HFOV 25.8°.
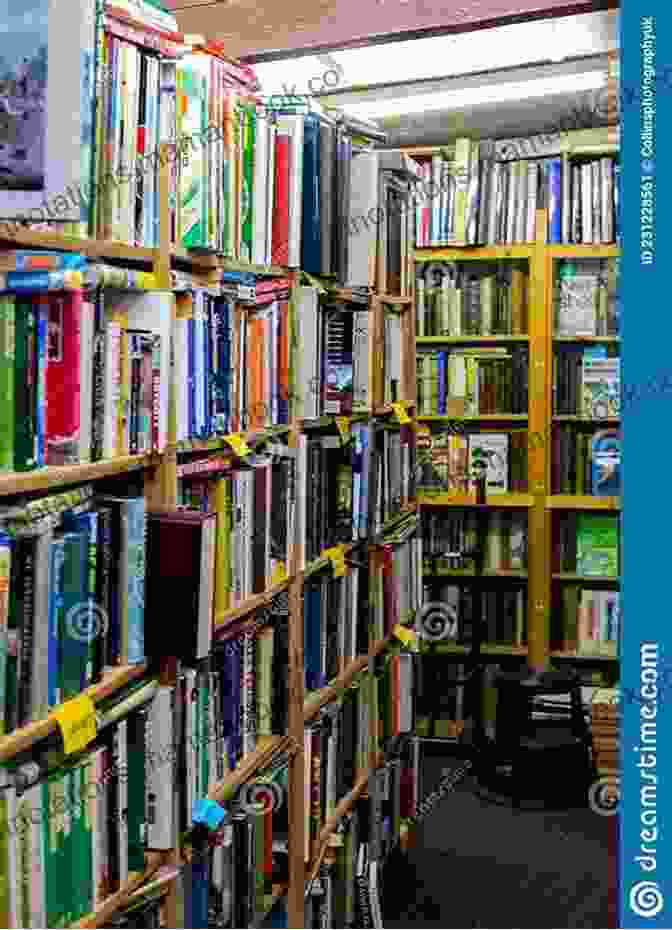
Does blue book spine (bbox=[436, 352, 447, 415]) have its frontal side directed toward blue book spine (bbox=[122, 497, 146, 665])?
yes

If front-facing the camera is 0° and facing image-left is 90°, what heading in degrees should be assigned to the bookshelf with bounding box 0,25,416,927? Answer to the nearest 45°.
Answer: approximately 315°

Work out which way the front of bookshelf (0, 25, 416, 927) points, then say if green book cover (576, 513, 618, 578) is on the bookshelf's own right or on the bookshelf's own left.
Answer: on the bookshelf's own left

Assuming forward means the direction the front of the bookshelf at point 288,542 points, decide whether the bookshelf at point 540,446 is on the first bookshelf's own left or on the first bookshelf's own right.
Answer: on the first bookshelf's own left

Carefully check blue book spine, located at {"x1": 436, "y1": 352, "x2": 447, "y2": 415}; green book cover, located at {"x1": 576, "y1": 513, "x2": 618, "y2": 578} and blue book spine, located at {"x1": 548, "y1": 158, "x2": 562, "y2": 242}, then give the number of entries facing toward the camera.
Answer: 3

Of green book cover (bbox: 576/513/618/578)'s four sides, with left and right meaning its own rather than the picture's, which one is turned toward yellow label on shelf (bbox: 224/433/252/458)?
front
